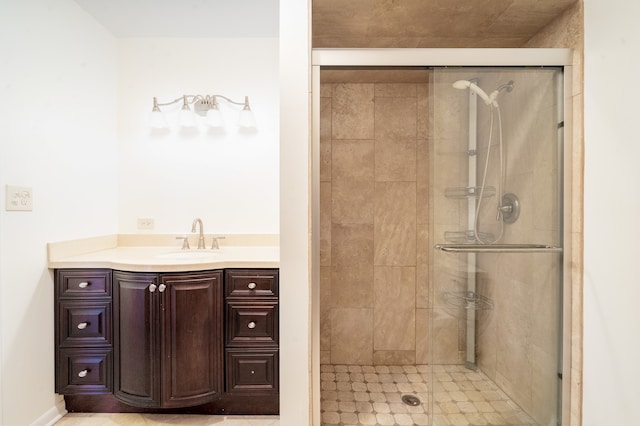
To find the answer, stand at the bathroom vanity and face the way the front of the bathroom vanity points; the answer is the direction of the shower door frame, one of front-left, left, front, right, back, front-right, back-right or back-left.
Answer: front-left

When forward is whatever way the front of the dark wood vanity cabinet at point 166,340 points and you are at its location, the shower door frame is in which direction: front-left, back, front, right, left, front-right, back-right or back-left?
front-left

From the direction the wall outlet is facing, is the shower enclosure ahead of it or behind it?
ahead

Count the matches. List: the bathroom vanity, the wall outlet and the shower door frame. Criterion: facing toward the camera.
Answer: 3

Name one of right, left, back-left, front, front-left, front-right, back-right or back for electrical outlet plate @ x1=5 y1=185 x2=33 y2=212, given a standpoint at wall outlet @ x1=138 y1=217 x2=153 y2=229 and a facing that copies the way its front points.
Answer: front-right

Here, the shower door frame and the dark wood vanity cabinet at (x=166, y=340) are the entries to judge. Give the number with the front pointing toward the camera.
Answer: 2

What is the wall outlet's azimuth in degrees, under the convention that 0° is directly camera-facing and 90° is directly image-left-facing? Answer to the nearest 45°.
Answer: approximately 0°

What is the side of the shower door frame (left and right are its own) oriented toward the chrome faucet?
right
